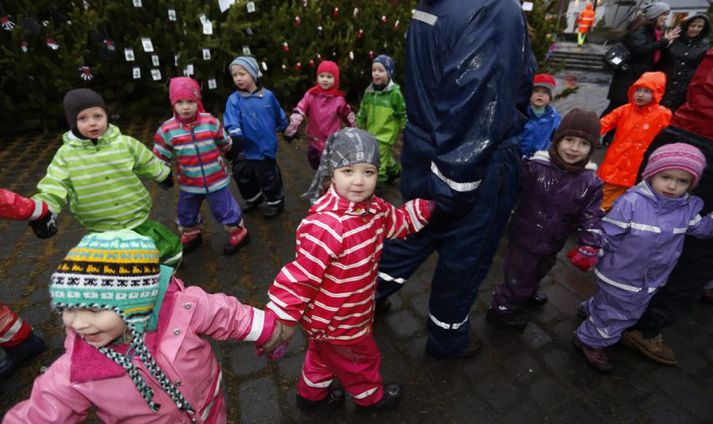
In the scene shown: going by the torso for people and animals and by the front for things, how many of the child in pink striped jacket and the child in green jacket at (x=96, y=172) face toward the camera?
2

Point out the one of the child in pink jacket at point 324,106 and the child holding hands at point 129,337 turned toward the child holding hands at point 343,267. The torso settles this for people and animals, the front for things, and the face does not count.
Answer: the child in pink jacket

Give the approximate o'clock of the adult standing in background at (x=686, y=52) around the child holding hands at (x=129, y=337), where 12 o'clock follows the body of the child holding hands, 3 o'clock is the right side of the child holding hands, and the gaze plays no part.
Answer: The adult standing in background is roughly at 7 o'clock from the child holding hands.

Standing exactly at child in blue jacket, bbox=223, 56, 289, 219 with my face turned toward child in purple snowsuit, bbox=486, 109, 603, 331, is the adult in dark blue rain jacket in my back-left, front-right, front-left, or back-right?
front-right

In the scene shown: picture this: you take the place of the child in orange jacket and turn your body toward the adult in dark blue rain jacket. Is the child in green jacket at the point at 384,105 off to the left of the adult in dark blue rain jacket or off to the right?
right

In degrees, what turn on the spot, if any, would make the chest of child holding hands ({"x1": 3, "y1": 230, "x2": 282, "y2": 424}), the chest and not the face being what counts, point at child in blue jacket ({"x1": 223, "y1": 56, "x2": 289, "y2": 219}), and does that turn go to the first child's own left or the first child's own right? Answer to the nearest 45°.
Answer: approximately 180°

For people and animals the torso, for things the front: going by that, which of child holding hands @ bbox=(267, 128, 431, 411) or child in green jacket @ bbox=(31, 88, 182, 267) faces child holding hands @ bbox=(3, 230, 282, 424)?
the child in green jacket

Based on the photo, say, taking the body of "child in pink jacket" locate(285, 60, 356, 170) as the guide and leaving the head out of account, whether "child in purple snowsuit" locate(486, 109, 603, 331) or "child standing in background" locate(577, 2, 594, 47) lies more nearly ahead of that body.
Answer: the child in purple snowsuit

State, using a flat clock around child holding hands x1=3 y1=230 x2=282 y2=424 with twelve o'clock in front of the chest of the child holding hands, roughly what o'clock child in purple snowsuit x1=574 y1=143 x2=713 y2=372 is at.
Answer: The child in purple snowsuit is roughly at 8 o'clock from the child holding hands.

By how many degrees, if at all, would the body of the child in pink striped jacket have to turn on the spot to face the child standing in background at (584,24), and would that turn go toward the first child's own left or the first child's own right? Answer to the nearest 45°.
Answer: approximately 135° to the first child's own left

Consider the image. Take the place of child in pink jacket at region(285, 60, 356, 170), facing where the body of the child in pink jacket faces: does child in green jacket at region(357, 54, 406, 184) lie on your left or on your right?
on your left

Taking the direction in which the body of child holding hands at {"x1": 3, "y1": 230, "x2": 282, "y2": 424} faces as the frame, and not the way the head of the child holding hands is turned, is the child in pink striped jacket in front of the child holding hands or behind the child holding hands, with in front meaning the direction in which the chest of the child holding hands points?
behind

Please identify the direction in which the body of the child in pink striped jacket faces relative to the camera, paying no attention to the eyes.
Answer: toward the camera

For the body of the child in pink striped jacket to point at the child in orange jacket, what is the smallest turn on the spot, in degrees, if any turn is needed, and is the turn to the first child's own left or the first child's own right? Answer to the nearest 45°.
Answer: approximately 90° to the first child's own left

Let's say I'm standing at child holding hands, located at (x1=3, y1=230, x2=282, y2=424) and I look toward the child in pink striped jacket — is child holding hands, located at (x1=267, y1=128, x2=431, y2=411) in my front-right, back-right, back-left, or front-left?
front-right

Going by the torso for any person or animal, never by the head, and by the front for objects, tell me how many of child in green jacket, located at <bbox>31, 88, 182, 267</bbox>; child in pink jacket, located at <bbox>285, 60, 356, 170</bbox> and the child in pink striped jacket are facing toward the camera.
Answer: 3

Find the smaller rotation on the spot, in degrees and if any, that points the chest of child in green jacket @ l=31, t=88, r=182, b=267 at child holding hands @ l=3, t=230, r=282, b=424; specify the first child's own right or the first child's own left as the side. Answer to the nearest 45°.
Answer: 0° — they already face them

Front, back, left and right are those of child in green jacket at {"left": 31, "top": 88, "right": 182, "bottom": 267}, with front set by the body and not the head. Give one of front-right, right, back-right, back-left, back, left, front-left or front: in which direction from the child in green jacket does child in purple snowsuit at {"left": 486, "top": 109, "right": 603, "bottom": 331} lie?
front-left

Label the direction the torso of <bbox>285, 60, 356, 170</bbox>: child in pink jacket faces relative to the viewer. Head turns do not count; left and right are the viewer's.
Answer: facing the viewer
